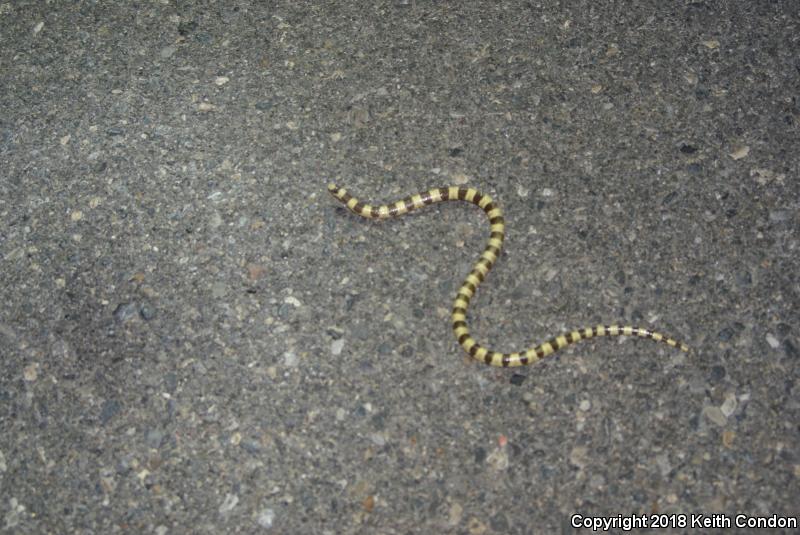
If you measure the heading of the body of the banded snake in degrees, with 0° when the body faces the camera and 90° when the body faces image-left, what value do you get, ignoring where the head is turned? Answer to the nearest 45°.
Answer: approximately 135°
